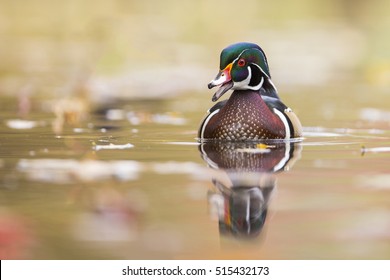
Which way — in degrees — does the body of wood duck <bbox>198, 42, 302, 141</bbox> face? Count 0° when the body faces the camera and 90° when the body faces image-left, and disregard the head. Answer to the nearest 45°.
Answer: approximately 0°
